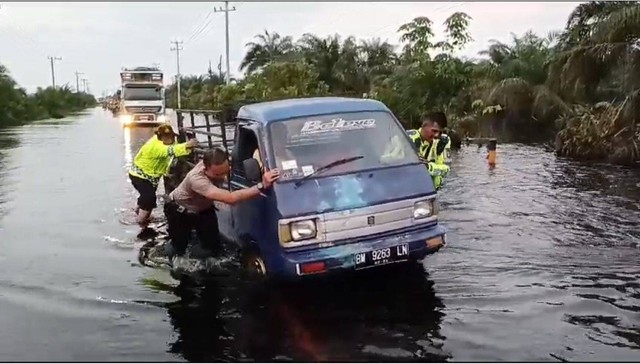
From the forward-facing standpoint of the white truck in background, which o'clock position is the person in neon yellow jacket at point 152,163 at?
The person in neon yellow jacket is roughly at 12 o'clock from the white truck in background.

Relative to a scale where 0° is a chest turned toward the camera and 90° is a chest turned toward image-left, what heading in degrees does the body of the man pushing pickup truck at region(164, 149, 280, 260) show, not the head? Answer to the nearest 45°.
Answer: approximately 315°

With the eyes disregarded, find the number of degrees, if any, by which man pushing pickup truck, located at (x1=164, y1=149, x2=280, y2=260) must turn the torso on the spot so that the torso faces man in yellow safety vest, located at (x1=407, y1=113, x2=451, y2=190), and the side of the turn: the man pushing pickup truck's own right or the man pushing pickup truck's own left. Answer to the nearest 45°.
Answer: approximately 45° to the man pushing pickup truck's own left

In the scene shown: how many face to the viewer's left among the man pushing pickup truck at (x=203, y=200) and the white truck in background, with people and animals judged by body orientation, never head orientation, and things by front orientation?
0

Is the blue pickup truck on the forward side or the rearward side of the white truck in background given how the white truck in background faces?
on the forward side

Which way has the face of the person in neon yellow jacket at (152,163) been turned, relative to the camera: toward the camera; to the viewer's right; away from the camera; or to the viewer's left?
to the viewer's right

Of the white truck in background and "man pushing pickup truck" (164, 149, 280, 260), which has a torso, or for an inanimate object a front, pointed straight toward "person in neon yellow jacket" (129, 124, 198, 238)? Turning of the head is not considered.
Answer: the white truck in background

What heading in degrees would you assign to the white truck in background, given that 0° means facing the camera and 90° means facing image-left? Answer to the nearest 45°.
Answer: approximately 0°

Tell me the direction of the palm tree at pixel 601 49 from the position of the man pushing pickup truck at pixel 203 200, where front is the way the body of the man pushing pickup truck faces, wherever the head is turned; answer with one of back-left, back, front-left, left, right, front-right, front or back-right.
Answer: left

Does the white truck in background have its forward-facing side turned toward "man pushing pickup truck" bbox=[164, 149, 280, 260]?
yes
